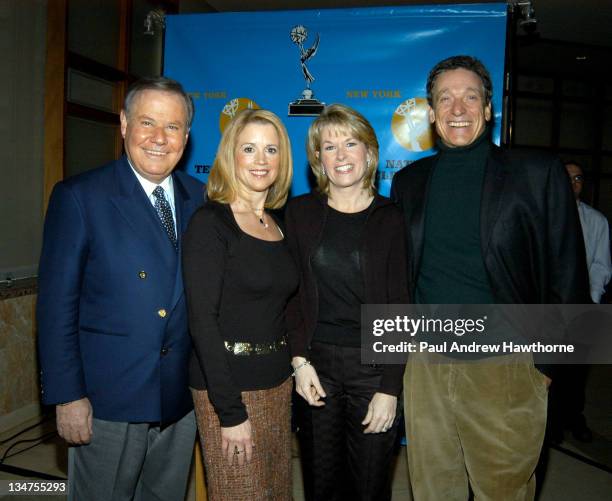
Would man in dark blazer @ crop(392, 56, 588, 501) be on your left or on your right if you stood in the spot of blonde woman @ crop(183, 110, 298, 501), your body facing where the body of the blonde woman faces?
on your left

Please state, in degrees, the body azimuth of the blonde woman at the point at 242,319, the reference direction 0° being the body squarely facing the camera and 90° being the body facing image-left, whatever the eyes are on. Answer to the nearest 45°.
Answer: approximately 315°

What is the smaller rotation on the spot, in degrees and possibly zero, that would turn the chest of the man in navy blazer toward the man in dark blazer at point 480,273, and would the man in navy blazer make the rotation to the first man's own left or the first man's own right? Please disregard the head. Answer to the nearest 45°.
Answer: approximately 45° to the first man's own left
